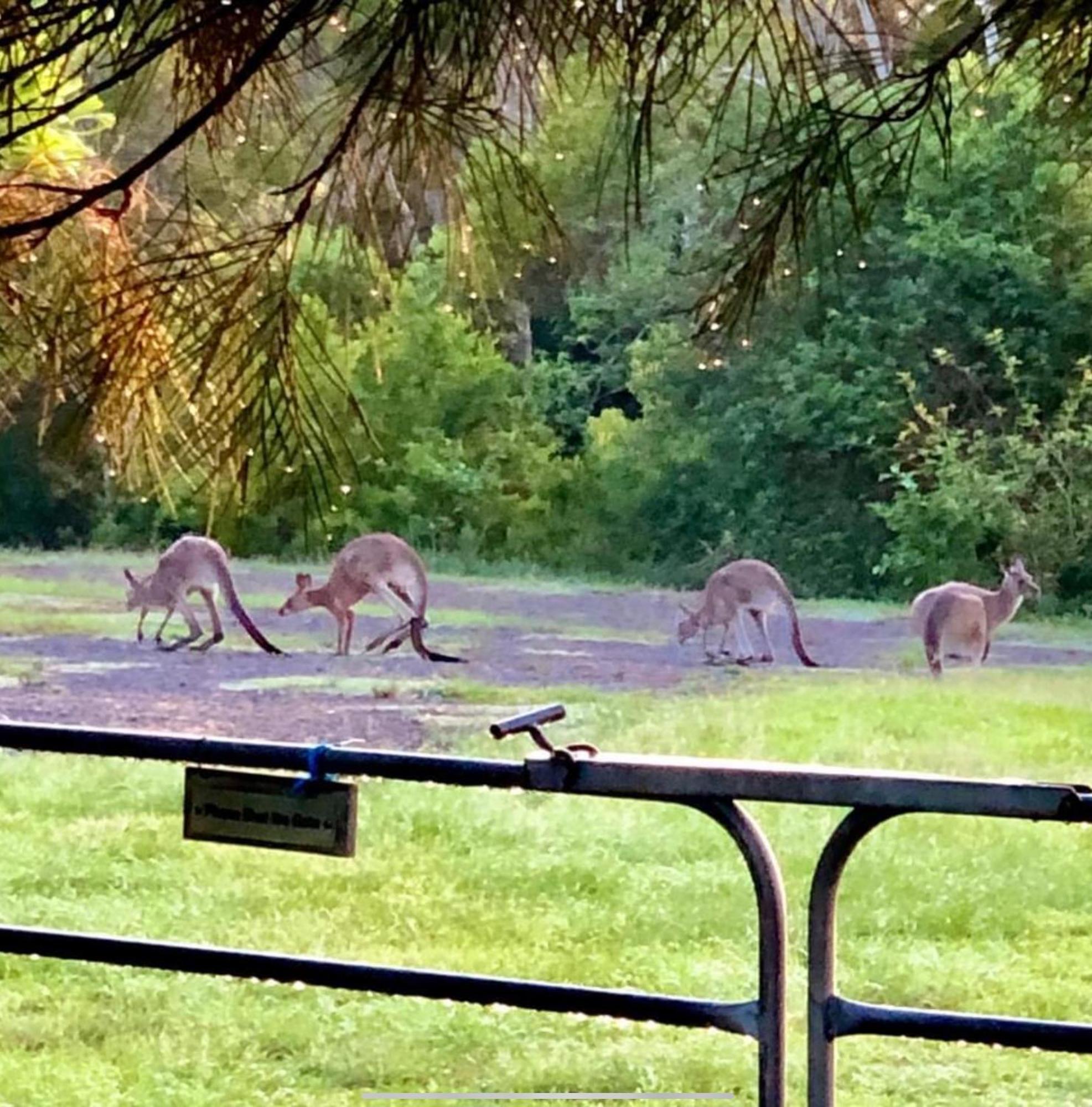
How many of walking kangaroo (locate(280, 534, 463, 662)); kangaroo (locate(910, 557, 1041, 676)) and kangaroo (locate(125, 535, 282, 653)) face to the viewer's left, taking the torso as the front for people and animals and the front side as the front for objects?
2

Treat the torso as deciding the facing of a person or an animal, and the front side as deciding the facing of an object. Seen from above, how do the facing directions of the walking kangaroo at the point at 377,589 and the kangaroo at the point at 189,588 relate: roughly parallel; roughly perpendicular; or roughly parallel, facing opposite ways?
roughly parallel

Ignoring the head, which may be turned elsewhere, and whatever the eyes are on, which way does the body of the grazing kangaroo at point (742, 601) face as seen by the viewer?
to the viewer's left

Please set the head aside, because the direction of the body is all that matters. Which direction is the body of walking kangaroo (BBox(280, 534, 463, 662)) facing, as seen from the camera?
to the viewer's left

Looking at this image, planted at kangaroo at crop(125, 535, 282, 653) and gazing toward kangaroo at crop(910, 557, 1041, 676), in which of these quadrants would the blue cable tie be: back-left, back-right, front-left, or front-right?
front-right

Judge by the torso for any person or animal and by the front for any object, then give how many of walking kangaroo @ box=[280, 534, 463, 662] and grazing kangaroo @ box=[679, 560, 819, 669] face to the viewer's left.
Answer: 2

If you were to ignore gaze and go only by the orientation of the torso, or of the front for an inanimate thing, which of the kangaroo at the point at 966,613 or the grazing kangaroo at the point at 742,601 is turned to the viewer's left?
the grazing kangaroo

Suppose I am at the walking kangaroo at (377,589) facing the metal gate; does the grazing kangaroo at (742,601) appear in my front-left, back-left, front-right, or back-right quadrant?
front-left

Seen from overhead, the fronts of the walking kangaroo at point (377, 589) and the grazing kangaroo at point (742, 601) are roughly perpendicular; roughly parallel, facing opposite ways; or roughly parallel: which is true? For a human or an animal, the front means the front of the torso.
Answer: roughly parallel

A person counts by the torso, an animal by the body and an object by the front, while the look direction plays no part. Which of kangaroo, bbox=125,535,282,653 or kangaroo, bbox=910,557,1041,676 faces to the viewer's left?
kangaroo, bbox=125,535,282,653

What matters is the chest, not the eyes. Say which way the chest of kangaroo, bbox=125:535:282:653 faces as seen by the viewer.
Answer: to the viewer's left

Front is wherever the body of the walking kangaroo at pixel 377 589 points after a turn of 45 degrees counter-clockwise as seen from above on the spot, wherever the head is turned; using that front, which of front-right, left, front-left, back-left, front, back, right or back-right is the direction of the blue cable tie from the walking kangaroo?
front-left

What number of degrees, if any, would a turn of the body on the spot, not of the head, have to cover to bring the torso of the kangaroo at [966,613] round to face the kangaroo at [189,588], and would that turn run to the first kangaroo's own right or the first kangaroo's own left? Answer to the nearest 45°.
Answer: approximately 135° to the first kangaroo's own left
